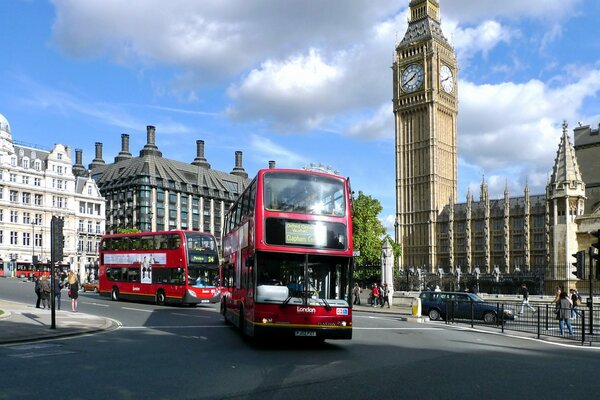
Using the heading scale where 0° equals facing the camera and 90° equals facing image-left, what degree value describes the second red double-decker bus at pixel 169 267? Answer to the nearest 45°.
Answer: approximately 315°

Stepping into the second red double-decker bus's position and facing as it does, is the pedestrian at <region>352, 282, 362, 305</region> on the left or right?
on its left

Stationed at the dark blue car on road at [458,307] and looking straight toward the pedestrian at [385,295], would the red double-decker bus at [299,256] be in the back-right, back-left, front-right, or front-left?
back-left

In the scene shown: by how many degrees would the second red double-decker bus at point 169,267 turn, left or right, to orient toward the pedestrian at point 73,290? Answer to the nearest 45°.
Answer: approximately 90° to its right
